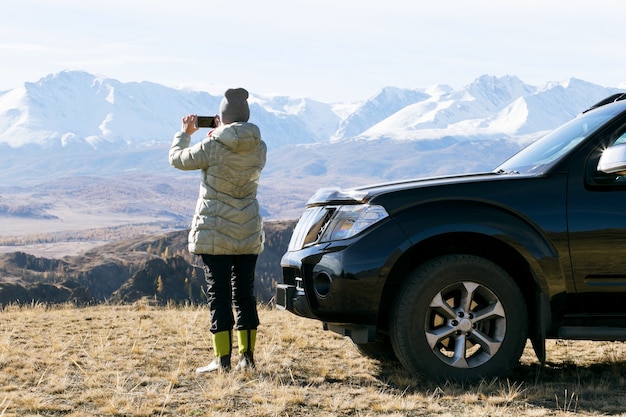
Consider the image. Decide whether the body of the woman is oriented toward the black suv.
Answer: no

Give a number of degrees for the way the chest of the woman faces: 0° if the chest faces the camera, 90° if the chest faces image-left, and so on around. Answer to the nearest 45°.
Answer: approximately 135°

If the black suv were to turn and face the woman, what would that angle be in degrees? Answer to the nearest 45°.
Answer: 0° — it already faces them

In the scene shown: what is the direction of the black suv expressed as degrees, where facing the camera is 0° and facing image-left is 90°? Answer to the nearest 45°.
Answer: approximately 90°

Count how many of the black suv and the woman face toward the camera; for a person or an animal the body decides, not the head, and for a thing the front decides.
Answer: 0
